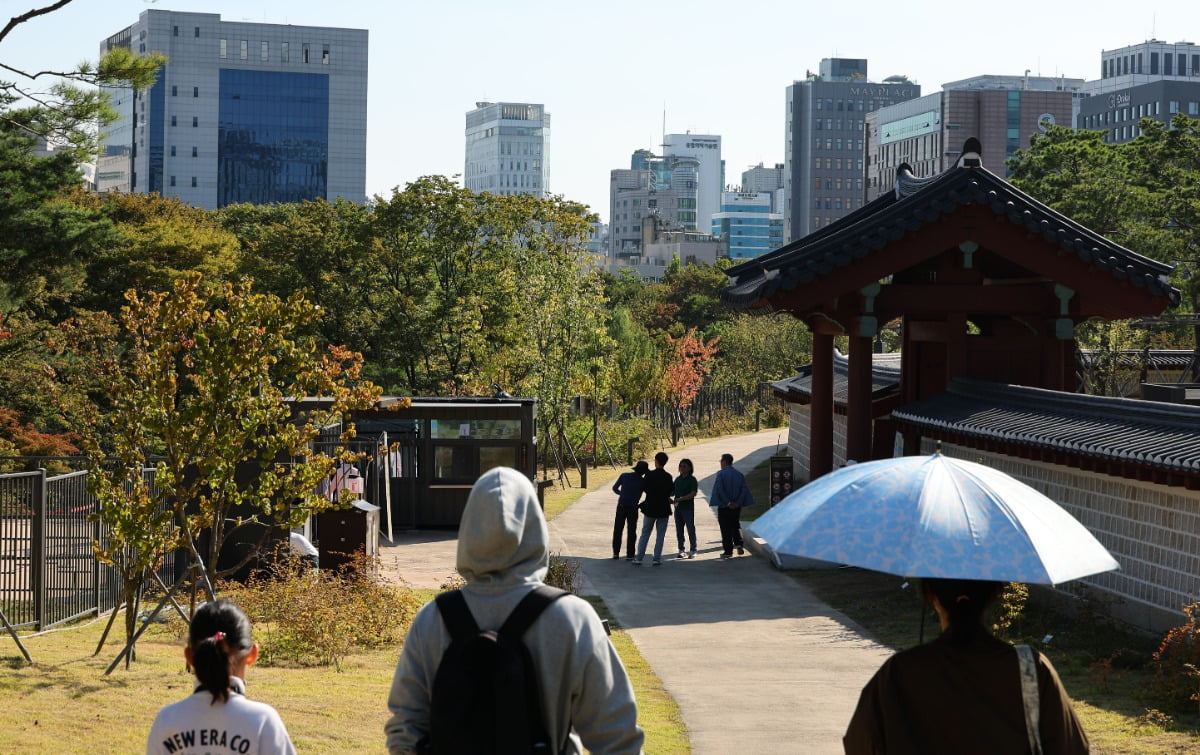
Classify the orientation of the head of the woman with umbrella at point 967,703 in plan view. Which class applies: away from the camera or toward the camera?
away from the camera

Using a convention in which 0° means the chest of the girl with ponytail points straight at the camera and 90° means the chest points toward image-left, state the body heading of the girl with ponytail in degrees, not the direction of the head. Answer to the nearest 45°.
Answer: approximately 180°

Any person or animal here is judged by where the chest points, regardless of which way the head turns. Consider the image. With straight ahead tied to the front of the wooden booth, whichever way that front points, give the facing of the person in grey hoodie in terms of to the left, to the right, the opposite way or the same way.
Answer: the opposite way

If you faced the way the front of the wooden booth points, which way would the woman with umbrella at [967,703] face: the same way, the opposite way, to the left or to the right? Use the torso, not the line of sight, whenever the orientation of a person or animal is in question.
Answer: the opposite way

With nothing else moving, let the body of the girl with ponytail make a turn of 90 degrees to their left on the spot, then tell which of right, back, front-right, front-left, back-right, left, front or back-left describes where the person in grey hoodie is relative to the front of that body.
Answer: back-left

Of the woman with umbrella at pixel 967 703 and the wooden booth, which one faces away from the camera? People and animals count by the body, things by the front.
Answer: the woman with umbrella

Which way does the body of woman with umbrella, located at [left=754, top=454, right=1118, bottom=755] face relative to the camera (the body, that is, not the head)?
away from the camera

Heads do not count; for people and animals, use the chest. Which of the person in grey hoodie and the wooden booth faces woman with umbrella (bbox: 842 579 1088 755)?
the wooden booth

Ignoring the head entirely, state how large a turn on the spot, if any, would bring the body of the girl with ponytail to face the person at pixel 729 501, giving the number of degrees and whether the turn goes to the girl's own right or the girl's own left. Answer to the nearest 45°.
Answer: approximately 45° to the girl's own right

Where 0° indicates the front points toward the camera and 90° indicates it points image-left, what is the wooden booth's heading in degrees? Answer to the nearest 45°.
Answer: approximately 0°

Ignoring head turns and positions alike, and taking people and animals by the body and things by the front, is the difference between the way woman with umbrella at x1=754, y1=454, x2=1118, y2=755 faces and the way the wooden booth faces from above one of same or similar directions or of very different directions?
very different directions

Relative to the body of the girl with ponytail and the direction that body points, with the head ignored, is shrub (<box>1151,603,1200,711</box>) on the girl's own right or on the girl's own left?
on the girl's own right
